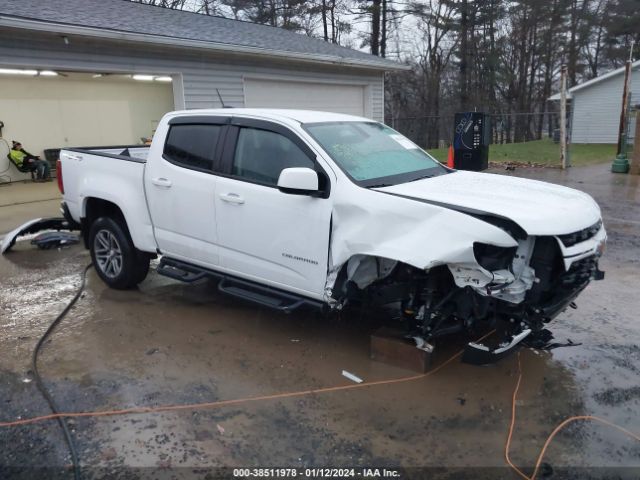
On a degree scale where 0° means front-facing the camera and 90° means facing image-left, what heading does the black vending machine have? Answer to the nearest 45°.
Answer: approximately 0°

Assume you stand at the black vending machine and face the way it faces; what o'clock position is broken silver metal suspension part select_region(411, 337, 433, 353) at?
The broken silver metal suspension part is roughly at 12 o'clock from the black vending machine.

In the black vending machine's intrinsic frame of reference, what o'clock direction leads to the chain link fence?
The chain link fence is roughly at 6 o'clock from the black vending machine.

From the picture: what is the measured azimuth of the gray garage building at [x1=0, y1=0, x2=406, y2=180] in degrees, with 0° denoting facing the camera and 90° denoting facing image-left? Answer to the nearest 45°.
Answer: approximately 315°

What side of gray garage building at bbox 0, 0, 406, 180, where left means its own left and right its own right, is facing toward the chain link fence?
left

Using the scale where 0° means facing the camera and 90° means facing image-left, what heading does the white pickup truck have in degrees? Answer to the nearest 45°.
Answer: approximately 315°

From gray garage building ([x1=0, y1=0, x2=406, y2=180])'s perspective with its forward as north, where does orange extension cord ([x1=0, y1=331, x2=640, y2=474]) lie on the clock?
The orange extension cord is roughly at 1 o'clock from the gray garage building.

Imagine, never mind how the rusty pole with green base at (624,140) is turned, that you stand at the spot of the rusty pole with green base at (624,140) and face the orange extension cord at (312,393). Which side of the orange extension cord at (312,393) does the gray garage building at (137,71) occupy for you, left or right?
right

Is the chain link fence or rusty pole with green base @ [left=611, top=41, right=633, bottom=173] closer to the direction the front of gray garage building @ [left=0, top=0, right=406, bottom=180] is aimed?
the rusty pole with green base

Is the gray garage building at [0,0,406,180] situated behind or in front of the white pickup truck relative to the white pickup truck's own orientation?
behind
